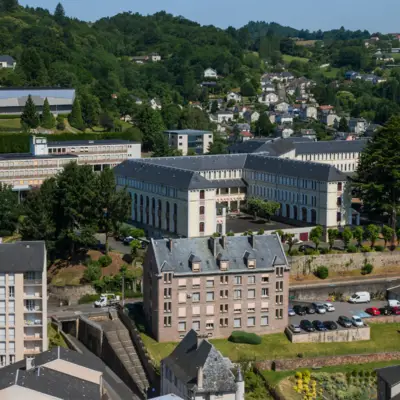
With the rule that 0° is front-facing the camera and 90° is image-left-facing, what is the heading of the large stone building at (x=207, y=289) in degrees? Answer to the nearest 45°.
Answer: approximately 0°

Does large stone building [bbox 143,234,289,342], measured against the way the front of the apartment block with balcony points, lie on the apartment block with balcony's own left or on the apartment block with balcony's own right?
on the apartment block with balcony's own left

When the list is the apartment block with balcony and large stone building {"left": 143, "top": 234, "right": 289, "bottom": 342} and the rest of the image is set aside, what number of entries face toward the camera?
2

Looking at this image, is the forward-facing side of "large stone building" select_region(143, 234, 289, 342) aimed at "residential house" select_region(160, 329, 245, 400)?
yes

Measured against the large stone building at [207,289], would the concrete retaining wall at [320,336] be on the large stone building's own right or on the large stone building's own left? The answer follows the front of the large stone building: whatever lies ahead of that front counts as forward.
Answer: on the large stone building's own left

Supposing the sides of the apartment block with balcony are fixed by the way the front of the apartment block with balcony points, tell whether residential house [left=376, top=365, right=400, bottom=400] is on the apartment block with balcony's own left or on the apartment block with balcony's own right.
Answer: on the apartment block with balcony's own left

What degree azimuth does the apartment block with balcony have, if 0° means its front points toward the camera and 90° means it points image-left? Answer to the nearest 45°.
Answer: approximately 0°
